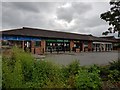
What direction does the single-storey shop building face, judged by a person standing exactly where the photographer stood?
facing the viewer and to the right of the viewer

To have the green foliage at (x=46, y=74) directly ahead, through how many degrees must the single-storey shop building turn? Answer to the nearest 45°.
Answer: approximately 45° to its right

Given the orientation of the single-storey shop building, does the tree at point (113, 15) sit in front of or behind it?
in front

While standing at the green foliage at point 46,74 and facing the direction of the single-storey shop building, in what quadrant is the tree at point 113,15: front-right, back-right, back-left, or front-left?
front-right

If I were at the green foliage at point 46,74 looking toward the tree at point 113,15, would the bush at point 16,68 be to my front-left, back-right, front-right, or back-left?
back-left

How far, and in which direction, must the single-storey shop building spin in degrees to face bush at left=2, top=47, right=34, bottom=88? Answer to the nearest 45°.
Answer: approximately 45° to its right

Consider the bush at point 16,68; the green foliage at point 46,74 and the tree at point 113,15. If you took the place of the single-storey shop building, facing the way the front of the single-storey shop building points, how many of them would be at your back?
0
